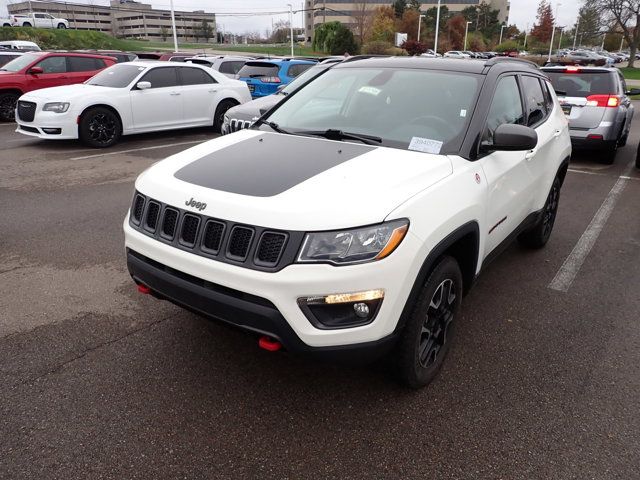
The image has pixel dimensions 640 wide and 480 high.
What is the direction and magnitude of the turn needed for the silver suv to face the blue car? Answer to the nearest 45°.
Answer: approximately 90° to its left

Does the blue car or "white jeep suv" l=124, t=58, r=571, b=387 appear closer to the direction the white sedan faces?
the white jeep suv

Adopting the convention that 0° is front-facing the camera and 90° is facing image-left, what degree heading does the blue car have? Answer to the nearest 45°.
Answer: approximately 225°

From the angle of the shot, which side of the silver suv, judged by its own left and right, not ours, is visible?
back

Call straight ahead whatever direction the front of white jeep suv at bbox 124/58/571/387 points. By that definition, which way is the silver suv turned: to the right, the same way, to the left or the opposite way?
the opposite way

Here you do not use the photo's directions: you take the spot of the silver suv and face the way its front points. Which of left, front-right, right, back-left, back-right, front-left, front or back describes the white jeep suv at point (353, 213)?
back

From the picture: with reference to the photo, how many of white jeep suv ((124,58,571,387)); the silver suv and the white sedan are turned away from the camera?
1

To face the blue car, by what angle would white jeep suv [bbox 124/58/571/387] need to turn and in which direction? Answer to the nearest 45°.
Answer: approximately 135° to its right

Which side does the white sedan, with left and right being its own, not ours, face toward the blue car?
back

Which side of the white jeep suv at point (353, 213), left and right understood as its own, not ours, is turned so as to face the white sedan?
right

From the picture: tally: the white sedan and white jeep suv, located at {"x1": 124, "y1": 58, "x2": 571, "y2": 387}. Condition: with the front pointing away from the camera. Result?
0

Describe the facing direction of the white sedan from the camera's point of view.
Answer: facing the viewer and to the left of the viewer

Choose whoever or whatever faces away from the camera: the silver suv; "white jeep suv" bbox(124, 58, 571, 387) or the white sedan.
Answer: the silver suv

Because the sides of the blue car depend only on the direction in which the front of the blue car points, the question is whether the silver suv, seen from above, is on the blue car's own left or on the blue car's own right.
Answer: on the blue car's own right

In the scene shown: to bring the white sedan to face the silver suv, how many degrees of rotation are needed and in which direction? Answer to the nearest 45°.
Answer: approximately 90° to its left
